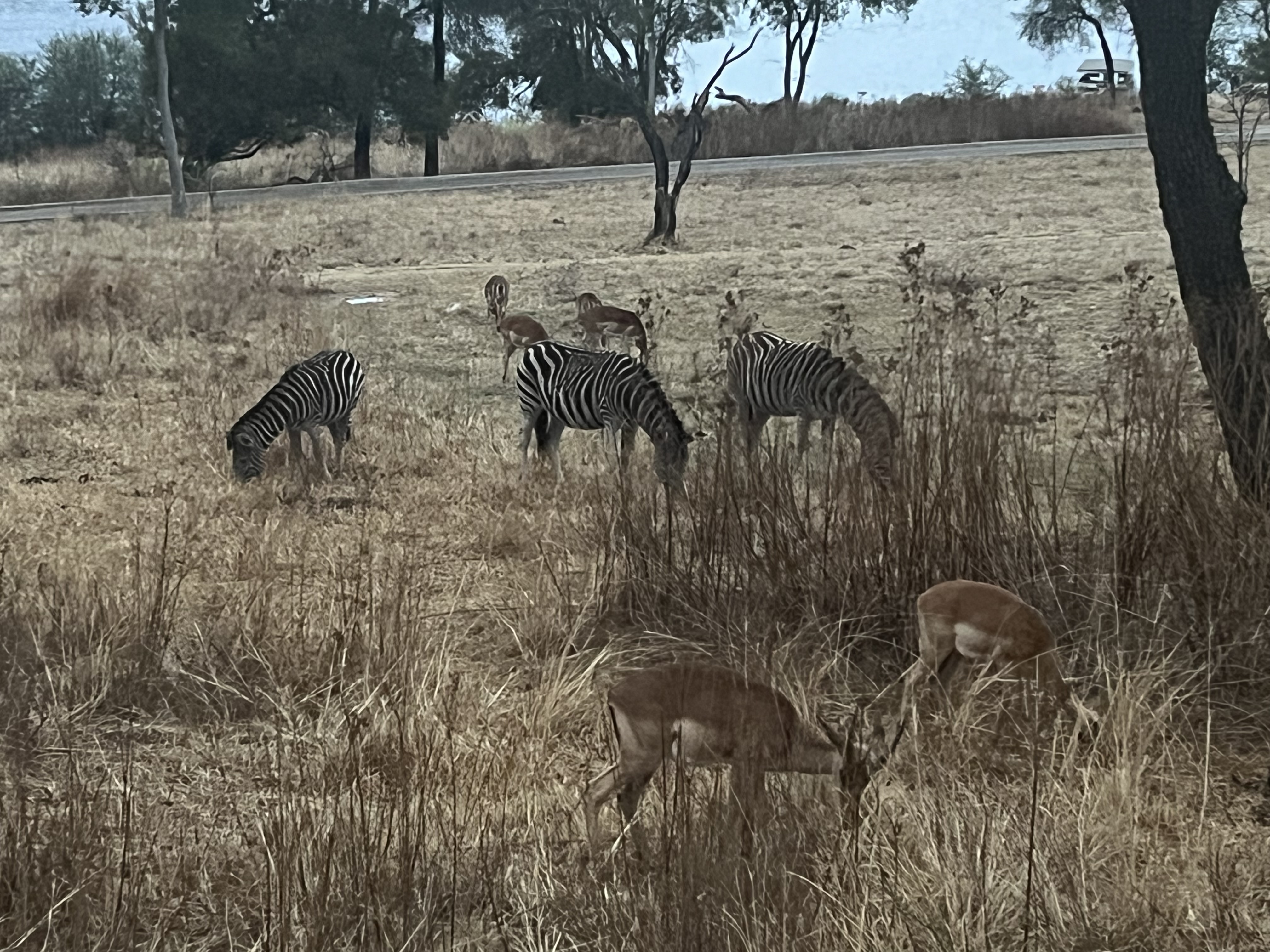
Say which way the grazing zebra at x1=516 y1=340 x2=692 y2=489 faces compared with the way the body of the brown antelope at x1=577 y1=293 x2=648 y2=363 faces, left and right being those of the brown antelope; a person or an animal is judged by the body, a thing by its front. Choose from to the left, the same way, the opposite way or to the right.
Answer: the opposite way

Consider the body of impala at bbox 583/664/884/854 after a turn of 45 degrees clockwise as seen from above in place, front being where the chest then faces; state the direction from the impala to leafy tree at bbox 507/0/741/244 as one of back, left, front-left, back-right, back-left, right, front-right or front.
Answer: back-left

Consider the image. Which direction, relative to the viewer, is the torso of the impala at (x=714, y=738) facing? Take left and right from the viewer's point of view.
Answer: facing to the right of the viewer

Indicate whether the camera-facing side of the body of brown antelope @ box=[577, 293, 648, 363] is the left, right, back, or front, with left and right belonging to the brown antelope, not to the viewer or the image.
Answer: left

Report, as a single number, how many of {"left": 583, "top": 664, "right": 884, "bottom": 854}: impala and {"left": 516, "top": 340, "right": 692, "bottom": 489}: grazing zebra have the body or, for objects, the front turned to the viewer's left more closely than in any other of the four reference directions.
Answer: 0

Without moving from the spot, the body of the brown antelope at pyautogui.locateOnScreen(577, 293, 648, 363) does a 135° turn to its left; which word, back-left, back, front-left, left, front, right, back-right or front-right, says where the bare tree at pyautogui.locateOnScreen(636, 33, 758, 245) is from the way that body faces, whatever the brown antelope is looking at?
back-left

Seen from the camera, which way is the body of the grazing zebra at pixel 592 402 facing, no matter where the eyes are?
to the viewer's right

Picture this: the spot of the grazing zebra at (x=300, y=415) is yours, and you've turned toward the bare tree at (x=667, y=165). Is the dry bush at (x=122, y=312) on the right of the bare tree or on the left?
left

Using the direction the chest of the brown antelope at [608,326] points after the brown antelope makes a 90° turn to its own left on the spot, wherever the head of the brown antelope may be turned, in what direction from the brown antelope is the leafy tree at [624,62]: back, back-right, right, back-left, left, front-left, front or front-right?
back

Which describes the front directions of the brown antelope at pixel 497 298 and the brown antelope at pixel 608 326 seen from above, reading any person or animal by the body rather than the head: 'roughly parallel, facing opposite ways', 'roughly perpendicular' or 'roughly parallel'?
roughly perpendicular
